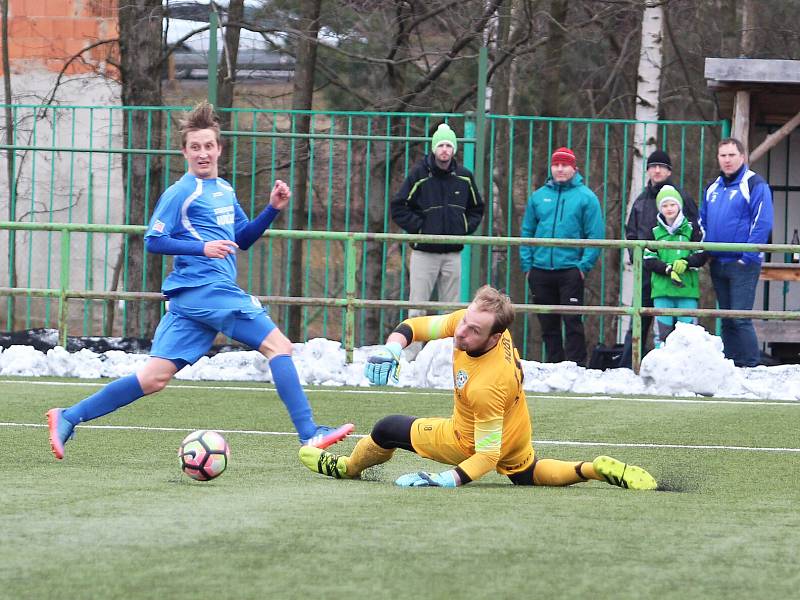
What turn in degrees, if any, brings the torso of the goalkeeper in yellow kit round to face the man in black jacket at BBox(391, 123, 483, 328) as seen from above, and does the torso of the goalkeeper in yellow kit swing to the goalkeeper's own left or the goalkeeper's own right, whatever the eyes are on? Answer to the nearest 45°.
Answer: approximately 90° to the goalkeeper's own right

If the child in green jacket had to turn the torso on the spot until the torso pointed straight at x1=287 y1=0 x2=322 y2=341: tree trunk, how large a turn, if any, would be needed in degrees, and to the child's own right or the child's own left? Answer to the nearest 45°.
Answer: approximately 135° to the child's own right

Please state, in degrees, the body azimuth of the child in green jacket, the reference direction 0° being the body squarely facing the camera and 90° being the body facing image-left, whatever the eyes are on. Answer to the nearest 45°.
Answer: approximately 0°

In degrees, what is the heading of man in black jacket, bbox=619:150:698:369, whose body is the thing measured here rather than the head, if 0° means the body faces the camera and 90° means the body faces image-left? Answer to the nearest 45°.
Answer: approximately 0°

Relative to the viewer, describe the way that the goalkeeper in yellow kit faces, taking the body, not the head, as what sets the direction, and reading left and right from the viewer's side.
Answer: facing to the left of the viewer

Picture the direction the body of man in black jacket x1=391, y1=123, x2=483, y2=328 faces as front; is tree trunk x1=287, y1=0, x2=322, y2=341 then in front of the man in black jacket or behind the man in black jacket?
behind

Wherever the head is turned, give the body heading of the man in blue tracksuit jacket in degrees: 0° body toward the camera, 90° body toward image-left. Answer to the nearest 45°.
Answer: approximately 45°

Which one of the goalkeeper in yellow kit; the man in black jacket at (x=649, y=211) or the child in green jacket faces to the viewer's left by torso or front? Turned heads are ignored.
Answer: the goalkeeper in yellow kit

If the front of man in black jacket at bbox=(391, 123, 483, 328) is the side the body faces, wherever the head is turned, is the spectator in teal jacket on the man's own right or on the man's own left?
on the man's own left
